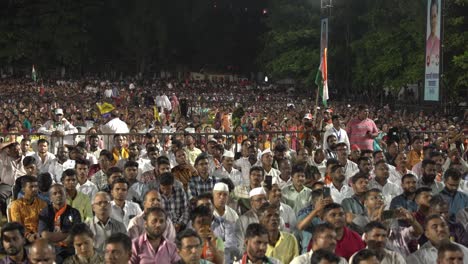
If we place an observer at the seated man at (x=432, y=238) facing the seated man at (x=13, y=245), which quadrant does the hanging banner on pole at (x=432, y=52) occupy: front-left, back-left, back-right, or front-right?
back-right

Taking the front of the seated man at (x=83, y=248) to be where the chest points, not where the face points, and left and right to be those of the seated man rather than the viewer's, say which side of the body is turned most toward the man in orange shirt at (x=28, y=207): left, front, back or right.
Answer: back

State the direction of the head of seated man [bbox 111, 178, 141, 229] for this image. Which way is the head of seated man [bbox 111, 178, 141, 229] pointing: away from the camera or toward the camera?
toward the camera

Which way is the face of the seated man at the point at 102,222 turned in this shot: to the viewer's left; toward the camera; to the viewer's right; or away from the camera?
toward the camera

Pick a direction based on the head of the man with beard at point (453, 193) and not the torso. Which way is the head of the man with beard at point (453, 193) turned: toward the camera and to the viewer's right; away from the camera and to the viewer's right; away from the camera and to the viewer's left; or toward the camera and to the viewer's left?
toward the camera and to the viewer's left

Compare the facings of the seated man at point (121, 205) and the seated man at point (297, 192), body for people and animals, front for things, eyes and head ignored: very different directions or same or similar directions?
same or similar directions

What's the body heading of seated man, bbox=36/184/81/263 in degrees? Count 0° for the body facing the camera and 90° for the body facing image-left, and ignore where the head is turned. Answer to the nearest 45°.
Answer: approximately 0°

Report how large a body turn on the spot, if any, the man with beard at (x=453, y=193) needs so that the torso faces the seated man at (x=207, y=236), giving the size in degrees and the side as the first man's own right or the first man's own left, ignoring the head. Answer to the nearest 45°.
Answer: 0° — they already face them

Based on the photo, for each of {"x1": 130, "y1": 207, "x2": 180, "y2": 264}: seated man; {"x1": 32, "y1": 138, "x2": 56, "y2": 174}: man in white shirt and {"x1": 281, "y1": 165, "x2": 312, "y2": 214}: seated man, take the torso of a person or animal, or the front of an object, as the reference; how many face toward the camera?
3

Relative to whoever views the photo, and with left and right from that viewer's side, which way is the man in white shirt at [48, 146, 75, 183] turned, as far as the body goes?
facing the viewer and to the right of the viewer

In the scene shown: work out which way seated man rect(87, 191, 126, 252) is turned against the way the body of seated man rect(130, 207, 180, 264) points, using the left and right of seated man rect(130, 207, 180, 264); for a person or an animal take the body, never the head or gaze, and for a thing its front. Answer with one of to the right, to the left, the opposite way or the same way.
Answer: the same way

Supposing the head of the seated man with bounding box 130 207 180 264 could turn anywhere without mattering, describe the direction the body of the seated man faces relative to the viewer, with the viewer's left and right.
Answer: facing the viewer

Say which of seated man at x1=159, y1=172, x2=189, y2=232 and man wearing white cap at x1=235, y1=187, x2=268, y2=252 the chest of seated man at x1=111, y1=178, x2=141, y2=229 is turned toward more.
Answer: the man wearing white cap

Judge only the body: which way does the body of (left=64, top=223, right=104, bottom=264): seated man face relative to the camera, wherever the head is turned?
toward the camera

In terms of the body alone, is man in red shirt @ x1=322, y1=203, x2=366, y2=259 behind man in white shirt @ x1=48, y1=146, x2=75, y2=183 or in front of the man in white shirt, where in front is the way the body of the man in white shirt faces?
in front

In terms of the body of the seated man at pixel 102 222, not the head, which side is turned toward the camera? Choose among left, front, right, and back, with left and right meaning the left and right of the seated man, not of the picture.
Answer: front

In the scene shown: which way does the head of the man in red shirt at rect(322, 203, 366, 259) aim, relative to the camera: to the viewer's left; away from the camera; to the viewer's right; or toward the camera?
toward the camera

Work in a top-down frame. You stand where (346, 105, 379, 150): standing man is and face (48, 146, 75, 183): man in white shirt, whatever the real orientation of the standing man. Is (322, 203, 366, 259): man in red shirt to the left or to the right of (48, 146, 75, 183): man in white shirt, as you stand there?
left

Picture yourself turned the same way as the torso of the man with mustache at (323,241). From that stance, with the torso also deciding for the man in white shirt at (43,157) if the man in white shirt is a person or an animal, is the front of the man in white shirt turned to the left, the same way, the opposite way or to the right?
the same way

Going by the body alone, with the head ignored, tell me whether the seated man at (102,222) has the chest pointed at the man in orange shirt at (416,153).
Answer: no

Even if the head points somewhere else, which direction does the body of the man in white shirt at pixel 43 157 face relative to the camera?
toward the camera
